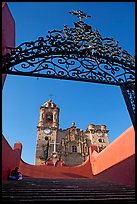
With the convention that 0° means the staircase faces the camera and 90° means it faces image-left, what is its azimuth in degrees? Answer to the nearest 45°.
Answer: approximately 0°
